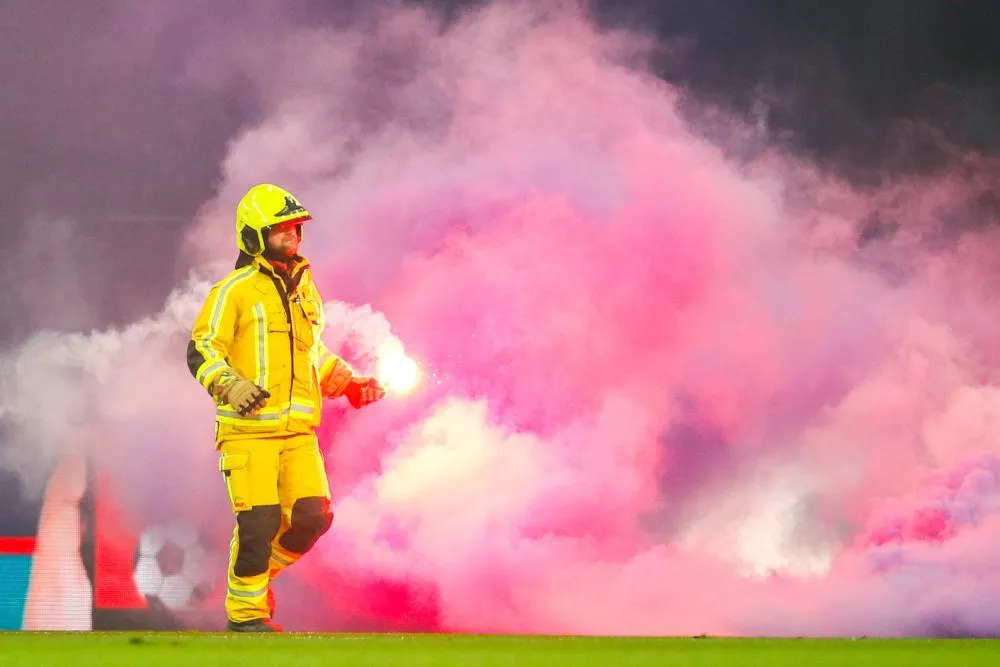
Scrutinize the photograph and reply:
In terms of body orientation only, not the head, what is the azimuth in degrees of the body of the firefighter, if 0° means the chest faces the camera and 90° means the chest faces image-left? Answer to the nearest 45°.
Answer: approximately 315°
